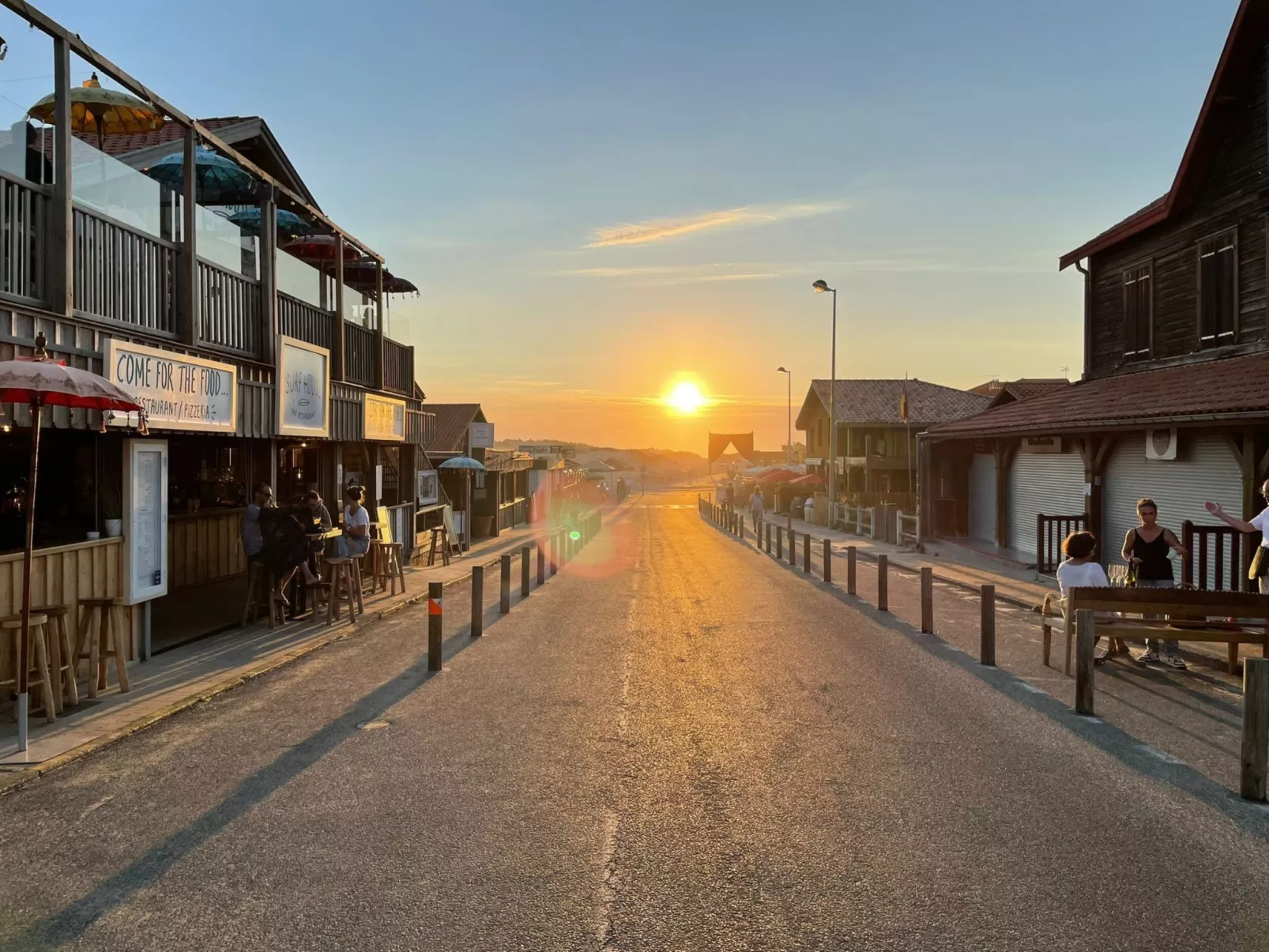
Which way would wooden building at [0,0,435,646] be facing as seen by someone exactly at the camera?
facing the viewer and to the right of the viewer

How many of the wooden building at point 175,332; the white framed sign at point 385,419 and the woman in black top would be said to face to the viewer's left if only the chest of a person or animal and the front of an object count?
0

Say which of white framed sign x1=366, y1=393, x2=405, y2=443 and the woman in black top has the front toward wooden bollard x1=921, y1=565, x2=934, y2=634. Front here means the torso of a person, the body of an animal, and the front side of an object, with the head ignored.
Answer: the white framed sign

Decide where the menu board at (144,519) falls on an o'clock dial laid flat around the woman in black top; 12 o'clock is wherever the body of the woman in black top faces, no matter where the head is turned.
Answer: The menu board is roughly at 2 o'clock from the woman in black top.

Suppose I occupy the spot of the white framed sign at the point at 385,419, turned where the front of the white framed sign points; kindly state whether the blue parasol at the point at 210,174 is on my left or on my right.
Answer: on my right

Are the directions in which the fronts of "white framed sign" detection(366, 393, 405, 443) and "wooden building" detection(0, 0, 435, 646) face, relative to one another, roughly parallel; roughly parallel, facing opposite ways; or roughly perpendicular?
roughly parallel

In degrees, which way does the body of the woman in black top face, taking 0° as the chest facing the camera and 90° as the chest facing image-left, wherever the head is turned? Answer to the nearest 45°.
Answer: approximately 0°

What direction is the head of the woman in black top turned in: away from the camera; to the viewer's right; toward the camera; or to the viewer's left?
toward the camera

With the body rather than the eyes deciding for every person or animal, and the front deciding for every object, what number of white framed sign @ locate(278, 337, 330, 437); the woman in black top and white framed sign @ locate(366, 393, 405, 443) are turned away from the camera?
0

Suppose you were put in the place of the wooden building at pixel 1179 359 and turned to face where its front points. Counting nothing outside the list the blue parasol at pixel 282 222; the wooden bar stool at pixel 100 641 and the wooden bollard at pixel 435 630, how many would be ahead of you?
3

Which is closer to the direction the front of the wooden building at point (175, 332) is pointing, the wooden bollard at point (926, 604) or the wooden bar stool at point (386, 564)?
the wooden bollard

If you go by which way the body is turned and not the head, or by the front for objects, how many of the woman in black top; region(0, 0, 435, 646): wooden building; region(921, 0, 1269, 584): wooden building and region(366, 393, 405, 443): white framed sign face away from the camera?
0

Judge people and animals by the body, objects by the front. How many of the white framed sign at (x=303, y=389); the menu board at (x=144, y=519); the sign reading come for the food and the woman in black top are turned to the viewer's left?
0

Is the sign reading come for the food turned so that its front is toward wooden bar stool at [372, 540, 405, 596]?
no

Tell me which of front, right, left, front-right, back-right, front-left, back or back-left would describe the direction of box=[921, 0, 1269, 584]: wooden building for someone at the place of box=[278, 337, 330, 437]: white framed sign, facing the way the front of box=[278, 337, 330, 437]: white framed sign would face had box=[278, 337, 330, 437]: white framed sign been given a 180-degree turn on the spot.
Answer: back-right

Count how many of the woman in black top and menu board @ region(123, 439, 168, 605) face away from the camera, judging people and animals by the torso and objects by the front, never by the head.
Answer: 0

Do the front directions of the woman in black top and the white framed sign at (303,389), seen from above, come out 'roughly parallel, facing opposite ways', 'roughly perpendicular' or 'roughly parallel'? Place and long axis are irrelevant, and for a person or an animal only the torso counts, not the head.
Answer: roughly perpendicular

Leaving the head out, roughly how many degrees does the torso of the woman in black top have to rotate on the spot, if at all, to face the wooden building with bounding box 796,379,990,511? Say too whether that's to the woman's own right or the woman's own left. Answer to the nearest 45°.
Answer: approximately 180°

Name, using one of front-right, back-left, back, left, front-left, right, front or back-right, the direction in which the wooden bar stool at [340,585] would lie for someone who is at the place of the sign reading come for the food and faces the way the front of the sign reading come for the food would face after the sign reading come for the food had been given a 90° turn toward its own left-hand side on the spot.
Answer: front

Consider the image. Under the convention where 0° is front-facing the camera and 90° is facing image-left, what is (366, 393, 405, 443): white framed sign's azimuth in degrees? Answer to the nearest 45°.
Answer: approximately 315°

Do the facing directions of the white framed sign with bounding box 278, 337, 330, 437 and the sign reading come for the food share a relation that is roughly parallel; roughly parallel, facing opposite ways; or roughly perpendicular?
roughly parallel

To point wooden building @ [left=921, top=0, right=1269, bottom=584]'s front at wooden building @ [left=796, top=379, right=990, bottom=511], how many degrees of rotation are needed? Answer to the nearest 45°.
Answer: approximately 135° to its right

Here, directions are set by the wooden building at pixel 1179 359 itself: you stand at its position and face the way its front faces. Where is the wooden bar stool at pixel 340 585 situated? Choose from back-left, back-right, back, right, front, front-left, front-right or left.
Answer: front
